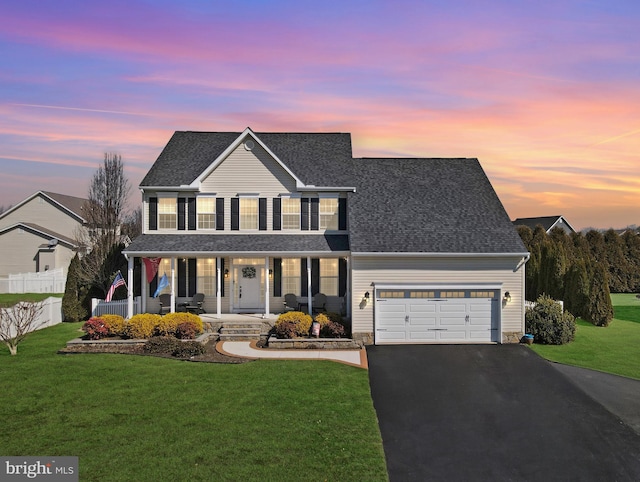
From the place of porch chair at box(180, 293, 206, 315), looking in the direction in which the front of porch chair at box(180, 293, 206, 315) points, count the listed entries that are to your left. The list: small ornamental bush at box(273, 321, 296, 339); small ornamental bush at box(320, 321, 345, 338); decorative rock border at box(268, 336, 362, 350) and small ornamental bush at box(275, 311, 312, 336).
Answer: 4

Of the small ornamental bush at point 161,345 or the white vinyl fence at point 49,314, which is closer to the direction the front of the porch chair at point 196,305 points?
the small ornamental bush

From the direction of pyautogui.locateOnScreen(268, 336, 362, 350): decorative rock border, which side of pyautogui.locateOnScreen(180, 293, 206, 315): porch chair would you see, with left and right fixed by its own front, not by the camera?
left

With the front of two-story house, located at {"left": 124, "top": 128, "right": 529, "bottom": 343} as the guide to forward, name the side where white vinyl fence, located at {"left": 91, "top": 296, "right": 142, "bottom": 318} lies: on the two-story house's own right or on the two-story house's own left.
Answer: on the two-story house's own right

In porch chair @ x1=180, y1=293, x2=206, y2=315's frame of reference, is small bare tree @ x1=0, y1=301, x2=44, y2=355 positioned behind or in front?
in front

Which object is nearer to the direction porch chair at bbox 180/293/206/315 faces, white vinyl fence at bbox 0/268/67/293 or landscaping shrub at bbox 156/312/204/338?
the landscaping shrub

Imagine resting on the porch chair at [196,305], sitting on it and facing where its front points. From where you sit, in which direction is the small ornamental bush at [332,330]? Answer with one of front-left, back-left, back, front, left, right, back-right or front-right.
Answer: left

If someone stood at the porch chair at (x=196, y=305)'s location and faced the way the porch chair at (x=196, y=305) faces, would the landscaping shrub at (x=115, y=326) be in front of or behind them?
in front

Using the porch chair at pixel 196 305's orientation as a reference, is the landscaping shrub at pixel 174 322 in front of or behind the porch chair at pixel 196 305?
in front

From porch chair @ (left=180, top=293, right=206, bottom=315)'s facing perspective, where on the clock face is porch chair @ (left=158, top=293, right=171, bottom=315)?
porch chair @ (left=158, top=293, right=171, bottom=315) is roughly at 2 o'clock from porch chair @ (left=180, top=293, right=206, bottom=315).

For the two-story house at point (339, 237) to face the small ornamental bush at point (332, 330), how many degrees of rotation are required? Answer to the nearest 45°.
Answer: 0° — it already faces it

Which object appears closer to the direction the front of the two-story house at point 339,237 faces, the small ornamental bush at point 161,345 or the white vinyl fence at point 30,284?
the small ornamental bush
